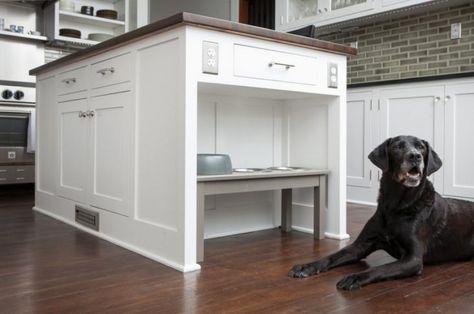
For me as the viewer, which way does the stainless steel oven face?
facing the viewer

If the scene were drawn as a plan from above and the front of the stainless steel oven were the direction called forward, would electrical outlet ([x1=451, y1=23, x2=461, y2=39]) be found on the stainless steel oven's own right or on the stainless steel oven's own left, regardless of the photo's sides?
on the stainless steel oven's own left

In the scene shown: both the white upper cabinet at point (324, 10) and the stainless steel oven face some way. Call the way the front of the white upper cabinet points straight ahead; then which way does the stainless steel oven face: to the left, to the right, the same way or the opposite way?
to the left

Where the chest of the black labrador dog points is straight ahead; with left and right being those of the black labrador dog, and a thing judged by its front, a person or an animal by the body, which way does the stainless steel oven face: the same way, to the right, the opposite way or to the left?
to the left

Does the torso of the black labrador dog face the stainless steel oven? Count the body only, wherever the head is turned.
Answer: no

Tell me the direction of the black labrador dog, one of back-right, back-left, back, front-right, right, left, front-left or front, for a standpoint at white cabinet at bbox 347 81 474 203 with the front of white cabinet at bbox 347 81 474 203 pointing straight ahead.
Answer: front-left

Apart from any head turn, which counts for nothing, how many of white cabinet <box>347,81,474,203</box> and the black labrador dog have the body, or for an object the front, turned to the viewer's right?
0

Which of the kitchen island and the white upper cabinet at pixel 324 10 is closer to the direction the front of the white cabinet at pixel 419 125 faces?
the kitchen island

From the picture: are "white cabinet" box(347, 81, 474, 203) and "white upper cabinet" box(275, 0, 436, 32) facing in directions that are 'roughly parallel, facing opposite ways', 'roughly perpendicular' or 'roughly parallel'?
roughly parallel

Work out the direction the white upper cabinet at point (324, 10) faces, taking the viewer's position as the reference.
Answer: facing the viewer and to the left of the viewer

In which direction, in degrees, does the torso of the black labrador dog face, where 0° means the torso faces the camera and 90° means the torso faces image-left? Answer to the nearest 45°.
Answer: approximately 45°

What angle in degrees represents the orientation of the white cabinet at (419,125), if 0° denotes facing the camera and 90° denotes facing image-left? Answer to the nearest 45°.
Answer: approximately 45°

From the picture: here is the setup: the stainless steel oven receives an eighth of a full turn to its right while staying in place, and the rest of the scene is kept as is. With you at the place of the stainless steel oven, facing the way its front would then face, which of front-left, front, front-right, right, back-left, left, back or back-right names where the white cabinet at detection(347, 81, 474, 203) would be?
left

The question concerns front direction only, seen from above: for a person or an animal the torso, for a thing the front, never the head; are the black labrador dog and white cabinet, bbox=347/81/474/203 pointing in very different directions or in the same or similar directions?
same or similar directions

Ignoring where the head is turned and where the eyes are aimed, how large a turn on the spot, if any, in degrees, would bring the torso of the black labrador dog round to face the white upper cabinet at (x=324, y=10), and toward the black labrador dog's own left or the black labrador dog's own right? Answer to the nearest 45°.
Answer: approximately 135° to the black labrador dog's own right

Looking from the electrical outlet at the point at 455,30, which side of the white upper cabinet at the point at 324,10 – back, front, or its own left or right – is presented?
left

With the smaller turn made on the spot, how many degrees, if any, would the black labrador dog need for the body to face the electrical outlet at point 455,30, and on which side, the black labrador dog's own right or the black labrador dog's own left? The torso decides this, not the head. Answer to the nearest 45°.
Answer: approximately 135° to the black labrador dog's own right
